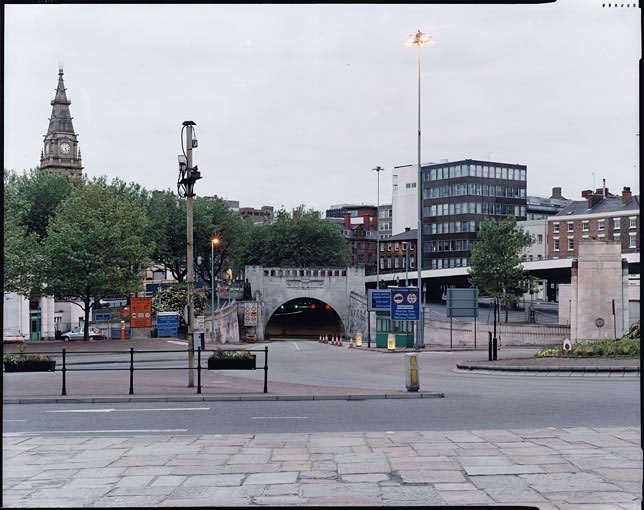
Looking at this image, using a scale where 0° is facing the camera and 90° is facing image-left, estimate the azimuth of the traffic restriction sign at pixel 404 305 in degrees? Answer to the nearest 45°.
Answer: approximately 0°

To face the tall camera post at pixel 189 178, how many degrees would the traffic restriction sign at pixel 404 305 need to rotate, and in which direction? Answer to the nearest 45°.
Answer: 0° — it already faces it

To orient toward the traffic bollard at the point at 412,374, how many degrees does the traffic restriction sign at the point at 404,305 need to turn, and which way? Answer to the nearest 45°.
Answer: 0° — it already faces it
